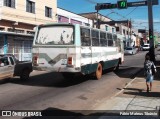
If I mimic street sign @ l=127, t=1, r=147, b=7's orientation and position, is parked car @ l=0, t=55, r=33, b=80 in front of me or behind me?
in front

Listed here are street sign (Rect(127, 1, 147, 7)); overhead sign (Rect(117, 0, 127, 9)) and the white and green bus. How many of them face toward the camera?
2

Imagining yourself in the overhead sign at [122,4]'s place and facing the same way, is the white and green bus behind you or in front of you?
in front

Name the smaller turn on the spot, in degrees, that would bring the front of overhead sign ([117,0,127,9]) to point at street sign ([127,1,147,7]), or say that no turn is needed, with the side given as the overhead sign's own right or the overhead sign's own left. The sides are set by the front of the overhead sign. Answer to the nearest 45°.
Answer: approximately 45° to the overhead sign's own left

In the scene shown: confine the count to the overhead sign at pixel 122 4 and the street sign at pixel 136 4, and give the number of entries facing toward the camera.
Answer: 2

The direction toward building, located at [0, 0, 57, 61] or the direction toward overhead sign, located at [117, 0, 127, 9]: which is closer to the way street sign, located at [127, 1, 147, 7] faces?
the building

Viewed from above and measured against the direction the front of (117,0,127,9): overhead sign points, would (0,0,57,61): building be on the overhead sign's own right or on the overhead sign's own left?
on the overhead sign's own right

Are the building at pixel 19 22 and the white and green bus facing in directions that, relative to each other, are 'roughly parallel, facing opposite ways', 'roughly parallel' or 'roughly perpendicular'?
roughly perpendicular

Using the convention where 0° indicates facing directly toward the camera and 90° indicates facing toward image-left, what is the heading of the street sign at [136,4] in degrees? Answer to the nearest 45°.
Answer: approximately 0°

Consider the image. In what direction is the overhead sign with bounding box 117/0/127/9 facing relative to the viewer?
toward the camera

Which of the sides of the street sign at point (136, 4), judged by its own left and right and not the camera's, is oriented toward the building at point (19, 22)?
right

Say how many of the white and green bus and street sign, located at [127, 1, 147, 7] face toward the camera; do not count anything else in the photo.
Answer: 1

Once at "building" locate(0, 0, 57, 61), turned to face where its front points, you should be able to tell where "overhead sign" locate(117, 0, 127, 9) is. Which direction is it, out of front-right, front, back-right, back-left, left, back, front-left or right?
front-left
